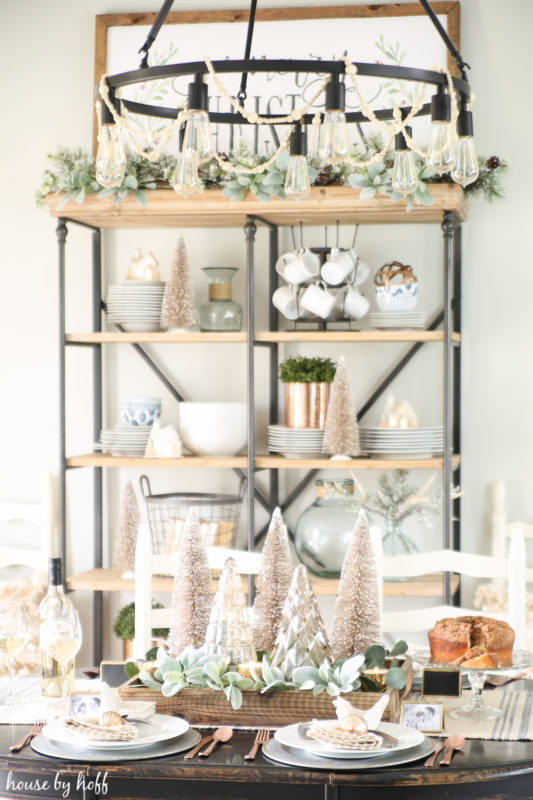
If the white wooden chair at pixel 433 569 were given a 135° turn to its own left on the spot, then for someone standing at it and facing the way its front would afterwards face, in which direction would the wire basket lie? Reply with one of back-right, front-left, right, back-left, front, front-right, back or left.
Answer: left

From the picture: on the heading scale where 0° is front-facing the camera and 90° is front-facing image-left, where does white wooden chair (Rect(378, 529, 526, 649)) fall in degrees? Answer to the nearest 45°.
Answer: approximately 0°

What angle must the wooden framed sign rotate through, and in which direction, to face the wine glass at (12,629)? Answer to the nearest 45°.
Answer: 0° — it already faces it

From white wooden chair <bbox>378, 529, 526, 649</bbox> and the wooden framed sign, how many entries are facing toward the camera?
2
